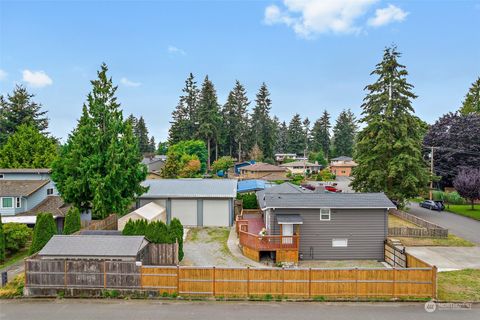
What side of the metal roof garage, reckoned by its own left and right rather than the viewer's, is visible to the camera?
front

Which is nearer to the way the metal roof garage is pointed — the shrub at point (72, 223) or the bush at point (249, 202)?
the shrub

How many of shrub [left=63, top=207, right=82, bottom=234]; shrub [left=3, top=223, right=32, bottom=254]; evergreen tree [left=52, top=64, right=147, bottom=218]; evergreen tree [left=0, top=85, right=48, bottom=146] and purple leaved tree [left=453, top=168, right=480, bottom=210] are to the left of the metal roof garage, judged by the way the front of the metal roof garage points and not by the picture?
1
